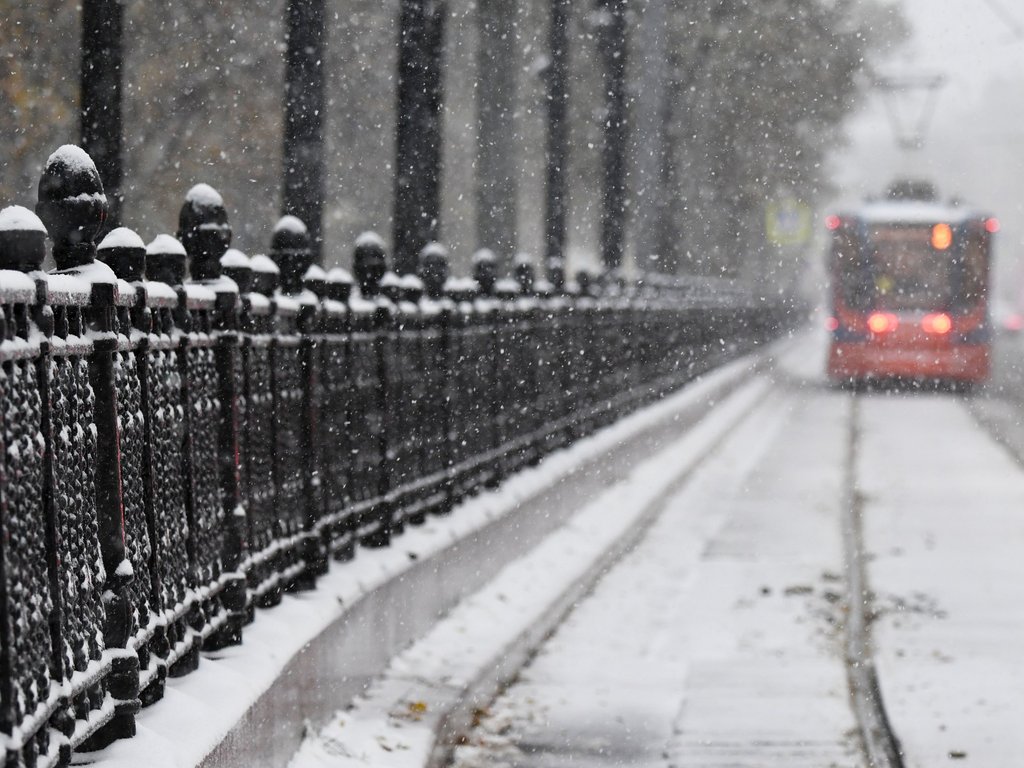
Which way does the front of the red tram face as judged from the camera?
facing away from the viewer

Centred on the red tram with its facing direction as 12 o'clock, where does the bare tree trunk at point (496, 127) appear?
The bare tree trunk is roughly at 7 o'clock from the red tram.

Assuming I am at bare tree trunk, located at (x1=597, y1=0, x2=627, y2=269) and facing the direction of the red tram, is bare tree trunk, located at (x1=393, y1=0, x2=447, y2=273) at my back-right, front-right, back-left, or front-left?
back-right

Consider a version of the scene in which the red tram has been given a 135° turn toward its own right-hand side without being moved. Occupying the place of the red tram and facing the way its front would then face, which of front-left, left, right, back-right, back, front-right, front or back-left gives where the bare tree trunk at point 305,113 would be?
front-right

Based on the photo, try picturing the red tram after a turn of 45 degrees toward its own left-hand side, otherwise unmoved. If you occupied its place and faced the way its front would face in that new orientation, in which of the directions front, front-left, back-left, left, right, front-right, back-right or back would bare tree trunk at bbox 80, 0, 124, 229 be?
back-left

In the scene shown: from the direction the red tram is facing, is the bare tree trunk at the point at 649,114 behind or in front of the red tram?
behind
